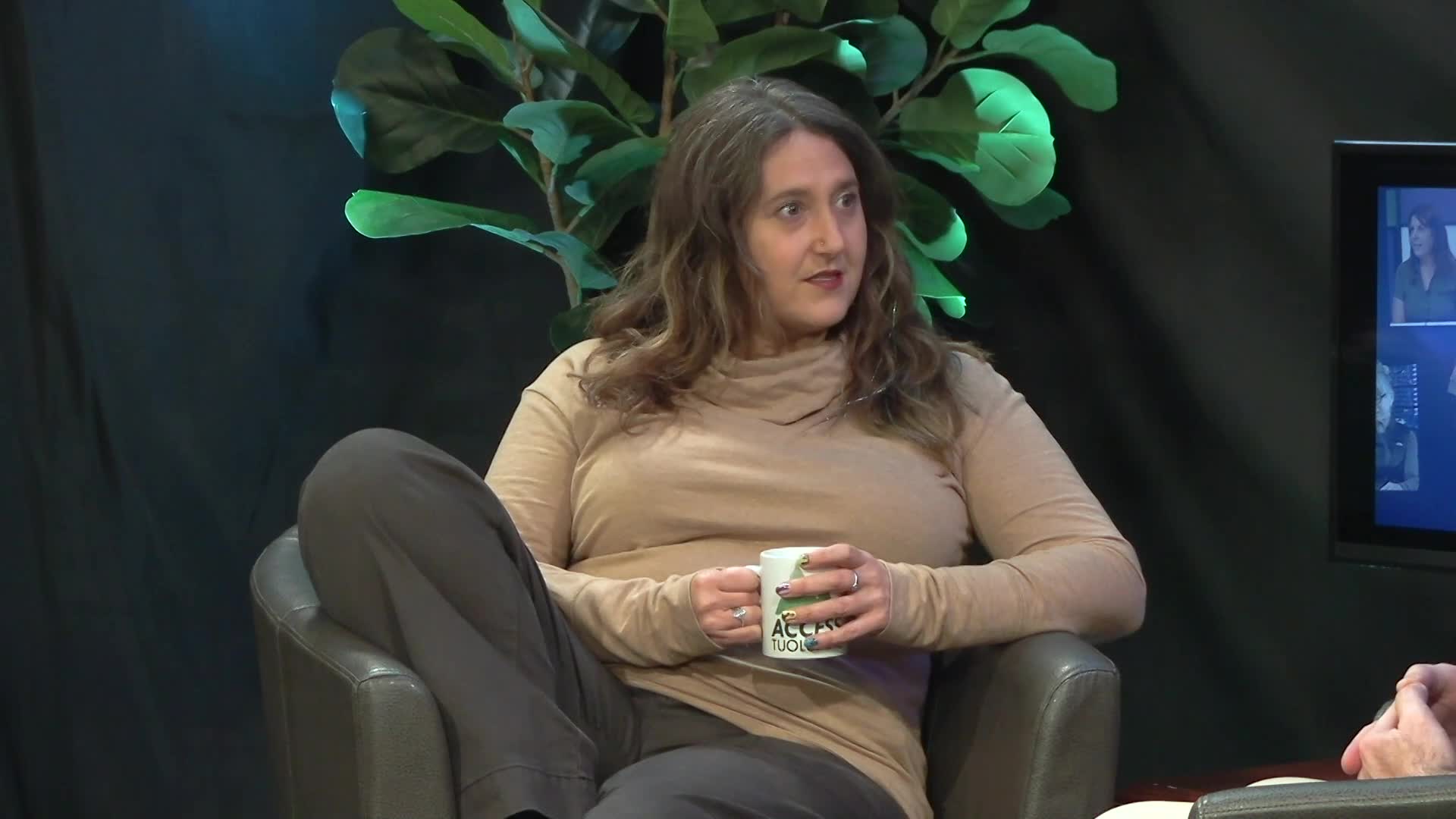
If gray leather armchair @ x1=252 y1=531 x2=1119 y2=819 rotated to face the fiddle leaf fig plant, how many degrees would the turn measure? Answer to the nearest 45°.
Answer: approximately 135° to its left

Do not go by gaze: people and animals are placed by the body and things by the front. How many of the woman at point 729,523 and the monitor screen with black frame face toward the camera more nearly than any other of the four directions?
2

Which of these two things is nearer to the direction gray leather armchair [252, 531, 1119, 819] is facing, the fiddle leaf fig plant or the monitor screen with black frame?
the monitor screen with black frame

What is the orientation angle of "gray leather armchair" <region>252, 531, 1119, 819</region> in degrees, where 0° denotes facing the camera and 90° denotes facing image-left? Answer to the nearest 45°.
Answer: approximately 315°

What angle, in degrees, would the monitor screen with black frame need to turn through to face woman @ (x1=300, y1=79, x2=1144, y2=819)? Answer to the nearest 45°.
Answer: approximately 90° to its right

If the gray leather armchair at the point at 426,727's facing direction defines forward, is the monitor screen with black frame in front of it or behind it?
in front

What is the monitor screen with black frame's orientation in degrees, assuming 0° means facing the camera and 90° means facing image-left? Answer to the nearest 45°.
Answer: approximately 0°
